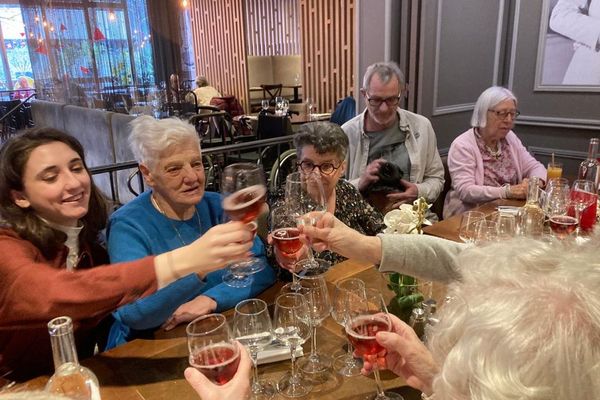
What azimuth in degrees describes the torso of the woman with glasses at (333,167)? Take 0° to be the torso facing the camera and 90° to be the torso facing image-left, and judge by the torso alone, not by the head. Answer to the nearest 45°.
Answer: approximately 0°

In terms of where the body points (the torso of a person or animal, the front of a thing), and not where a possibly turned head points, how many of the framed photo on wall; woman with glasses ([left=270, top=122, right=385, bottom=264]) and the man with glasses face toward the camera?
3

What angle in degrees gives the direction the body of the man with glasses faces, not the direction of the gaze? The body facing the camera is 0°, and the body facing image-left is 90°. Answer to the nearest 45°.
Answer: approximately 0°

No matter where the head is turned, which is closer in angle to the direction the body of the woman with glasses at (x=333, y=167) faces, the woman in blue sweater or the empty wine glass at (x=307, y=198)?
the empty wine glass

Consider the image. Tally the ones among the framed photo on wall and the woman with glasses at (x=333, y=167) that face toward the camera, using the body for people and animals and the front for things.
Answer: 2

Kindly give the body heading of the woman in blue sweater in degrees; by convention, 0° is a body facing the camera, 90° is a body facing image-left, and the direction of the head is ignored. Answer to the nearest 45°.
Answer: approximately 315°

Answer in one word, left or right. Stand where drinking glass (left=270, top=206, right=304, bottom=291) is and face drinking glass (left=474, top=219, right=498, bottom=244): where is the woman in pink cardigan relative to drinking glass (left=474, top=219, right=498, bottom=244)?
left

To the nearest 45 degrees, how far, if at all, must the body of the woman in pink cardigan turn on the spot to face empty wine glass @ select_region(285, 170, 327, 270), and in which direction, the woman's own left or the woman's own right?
approximately 45° to the woman's own right

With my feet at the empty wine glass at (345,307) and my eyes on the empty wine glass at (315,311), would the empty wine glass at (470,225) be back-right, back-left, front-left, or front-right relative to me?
back-right

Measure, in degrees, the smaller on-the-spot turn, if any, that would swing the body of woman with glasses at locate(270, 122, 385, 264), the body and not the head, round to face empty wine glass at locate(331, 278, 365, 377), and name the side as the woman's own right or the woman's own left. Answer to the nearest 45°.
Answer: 0° — they already face it

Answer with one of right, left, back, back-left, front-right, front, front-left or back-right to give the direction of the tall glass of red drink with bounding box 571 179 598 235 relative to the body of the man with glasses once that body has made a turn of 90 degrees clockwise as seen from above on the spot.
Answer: back-left

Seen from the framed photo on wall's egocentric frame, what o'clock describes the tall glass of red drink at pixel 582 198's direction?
The tall glass of red drink is roughly at 12 o'clock from the framed photo on wall.
